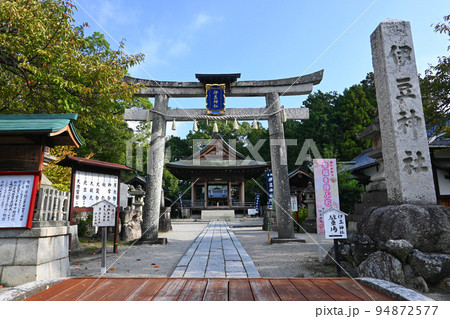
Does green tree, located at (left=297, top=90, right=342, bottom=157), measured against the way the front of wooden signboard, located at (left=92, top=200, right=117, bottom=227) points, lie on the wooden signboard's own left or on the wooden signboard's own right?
on the wooden signboard's own left

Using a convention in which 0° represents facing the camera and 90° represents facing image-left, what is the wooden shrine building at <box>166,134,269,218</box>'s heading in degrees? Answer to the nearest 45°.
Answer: approximately 0°

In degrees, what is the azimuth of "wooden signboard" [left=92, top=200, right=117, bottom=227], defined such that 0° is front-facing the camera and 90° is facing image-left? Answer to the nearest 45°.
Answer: approximately 0°

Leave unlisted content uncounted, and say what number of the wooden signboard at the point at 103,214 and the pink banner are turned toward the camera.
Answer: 2

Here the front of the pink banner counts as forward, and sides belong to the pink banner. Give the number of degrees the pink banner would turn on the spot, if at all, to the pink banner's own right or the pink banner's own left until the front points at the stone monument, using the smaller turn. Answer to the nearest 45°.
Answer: approximately 45° to the pink banner's own left

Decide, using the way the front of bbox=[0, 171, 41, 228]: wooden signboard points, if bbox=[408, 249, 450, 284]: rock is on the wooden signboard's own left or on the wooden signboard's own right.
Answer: on the wooden signboard's own left
